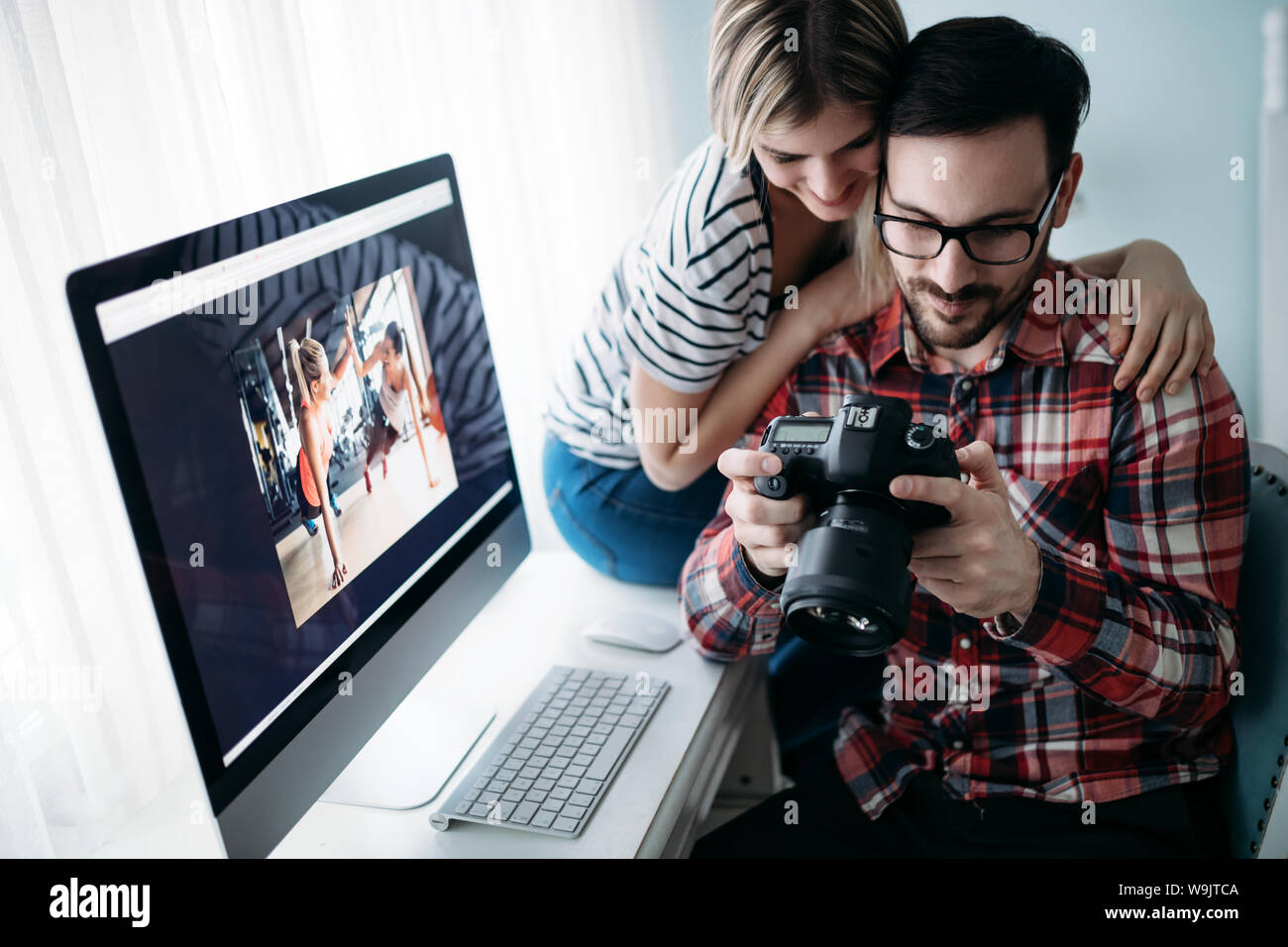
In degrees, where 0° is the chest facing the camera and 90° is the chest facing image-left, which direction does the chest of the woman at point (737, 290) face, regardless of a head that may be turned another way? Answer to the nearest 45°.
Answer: approximately 315°

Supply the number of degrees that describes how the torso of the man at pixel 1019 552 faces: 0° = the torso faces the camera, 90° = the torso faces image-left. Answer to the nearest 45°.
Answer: approximately 45°
